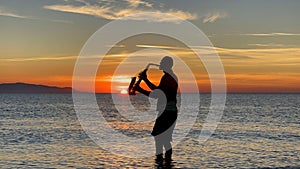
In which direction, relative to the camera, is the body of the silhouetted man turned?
to the viewer's left
